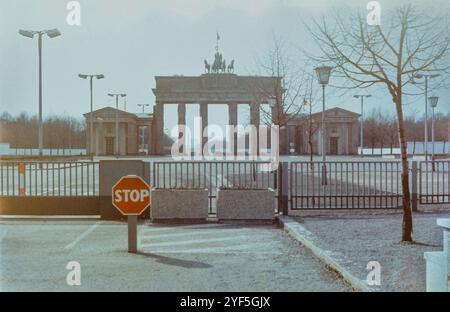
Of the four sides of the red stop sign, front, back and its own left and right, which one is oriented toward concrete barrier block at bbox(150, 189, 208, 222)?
back

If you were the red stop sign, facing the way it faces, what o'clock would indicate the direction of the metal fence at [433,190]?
The metal fence is roughly at 8 o'clock from the red stop sign.

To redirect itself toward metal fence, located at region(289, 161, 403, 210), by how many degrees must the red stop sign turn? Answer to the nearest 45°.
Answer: approximately 135° to its left

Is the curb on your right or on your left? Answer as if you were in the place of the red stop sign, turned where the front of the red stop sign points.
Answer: on your left

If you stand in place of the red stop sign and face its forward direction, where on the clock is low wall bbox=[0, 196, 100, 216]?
The low wall is roughly at 5 o'clock from the red stop sign.

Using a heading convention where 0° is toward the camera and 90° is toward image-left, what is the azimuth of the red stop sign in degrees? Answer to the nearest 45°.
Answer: approximately 0°

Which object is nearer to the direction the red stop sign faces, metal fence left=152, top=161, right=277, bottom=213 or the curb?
the curb

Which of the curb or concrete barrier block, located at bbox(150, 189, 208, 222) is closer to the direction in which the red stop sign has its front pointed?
the curb

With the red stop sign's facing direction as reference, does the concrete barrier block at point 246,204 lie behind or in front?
behind

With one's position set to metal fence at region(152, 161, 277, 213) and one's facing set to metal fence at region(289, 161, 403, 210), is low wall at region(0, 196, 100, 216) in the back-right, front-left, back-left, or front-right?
back-right

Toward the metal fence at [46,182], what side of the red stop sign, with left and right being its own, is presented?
back
